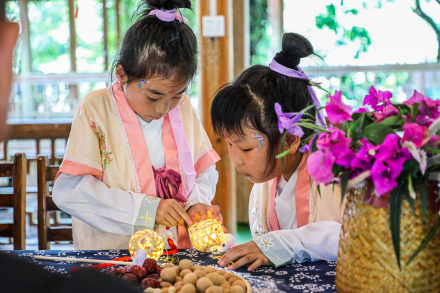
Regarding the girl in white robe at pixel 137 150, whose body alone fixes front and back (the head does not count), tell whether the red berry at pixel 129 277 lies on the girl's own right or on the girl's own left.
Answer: on the girl's own right

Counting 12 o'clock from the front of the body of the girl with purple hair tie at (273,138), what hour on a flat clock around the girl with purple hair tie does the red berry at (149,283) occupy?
The red berry is roughly at 11 o'clock from the girl with purple hair tie.

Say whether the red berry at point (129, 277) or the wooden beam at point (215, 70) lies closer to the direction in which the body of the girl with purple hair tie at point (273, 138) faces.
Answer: the red berry

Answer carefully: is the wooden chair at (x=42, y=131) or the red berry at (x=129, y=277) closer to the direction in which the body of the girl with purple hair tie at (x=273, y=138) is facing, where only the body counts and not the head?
the red berry

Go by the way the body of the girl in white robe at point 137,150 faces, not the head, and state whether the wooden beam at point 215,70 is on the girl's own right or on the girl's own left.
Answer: on the girl's own left

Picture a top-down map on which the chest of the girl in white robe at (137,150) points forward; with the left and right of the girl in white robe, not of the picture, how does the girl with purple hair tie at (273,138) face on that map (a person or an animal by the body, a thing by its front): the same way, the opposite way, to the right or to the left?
to the right
